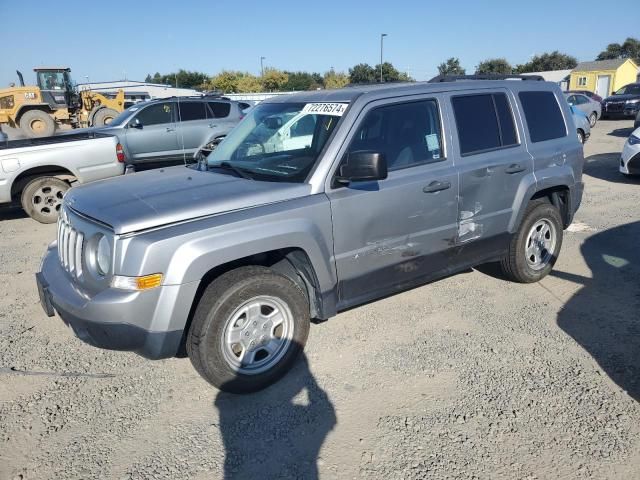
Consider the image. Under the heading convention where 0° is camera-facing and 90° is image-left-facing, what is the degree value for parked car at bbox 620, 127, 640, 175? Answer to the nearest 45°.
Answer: approximately 45°

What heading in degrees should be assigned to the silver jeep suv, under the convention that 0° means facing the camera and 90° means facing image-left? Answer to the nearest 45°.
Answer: approximately 45°

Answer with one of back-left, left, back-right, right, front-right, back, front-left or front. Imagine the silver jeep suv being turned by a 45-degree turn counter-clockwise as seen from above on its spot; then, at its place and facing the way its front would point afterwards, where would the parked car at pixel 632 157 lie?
back-left

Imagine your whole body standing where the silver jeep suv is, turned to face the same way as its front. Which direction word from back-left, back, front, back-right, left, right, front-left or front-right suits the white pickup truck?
right

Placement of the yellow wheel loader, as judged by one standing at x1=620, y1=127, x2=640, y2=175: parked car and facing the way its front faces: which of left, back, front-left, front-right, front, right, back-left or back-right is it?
front-right

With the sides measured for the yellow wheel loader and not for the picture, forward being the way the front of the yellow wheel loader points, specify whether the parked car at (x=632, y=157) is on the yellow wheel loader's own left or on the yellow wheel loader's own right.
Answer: on the yellow wheel loader's own right

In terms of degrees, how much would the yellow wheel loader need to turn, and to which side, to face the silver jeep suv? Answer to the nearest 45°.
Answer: approximately 90° to its right

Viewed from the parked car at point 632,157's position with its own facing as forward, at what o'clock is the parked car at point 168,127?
the parked car at point 168,127 is roughly at 1 o'clock from the parked car at point 632,157.

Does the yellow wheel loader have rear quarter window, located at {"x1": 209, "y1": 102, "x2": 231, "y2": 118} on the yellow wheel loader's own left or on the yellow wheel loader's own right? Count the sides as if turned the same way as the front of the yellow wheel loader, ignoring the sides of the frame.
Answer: on the yellow wheel loader's own right

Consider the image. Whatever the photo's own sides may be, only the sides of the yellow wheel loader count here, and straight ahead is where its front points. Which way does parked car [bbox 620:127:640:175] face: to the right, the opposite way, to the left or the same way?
the opposite way

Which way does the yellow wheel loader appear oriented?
to the viewer's right

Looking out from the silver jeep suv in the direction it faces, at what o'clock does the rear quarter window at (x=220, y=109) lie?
The rear quarter window is roughly at 4 o'clock from the silver jeep suv.
